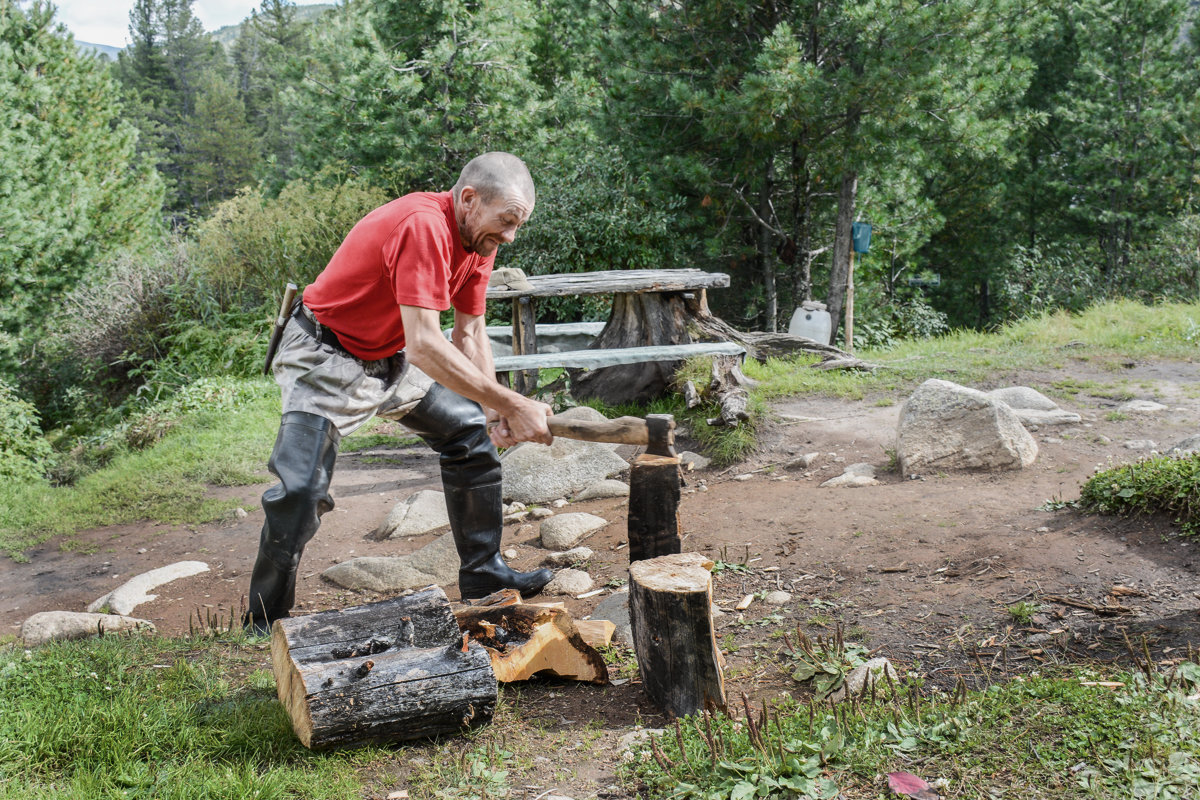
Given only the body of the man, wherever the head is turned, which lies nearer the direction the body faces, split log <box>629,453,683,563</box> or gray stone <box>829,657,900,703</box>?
the split log

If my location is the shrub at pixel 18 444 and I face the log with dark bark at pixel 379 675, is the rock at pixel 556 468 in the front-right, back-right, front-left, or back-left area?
front-left

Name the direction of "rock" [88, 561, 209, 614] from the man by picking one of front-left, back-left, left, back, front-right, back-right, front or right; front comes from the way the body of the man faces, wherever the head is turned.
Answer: back-left

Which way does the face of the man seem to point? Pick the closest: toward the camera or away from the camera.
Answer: toward the camera

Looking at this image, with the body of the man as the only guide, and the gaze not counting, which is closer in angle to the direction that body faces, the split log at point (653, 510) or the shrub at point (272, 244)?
the split log

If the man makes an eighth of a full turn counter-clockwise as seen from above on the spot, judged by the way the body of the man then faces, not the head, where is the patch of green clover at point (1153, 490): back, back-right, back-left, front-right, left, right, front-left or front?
front-right

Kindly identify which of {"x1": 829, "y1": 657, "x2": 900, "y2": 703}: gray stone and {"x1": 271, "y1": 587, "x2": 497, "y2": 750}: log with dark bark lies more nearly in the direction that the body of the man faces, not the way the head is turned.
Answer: the gray stone

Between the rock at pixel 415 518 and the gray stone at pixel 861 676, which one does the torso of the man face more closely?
the gray stone

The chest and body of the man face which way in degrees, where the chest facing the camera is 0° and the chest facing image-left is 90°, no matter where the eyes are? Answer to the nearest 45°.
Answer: approximately 270°

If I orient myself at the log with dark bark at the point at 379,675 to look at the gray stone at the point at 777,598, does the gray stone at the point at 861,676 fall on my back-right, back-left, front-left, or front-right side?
front-right
